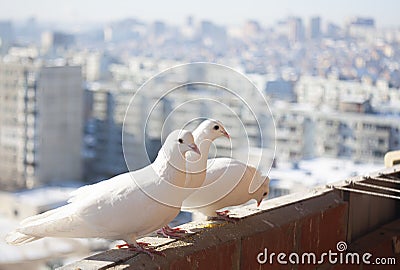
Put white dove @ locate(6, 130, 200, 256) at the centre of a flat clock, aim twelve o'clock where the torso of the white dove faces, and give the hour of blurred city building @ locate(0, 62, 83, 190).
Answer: The blurred city building is roughly at 9 o'clock from the white dove.

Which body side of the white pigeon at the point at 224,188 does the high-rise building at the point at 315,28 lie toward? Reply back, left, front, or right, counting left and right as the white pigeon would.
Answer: left

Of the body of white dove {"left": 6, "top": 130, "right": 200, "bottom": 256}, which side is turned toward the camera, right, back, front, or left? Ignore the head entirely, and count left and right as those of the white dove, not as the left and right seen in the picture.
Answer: right

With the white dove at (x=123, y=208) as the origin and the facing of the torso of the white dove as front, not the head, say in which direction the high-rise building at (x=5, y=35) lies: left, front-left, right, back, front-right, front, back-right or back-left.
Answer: left

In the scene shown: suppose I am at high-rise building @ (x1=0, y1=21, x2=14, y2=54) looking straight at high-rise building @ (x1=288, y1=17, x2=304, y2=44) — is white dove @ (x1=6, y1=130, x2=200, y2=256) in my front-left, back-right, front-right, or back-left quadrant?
front-right

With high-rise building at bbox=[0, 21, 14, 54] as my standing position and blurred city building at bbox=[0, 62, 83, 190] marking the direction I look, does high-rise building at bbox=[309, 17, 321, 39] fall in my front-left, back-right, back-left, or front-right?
front-left

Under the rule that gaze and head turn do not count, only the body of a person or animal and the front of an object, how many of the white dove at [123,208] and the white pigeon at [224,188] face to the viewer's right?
2

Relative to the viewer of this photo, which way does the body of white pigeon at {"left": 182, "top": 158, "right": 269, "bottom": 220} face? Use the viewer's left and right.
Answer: facing to the right of the viewer

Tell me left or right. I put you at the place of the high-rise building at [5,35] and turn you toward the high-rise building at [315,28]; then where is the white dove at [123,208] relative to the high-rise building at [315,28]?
right
